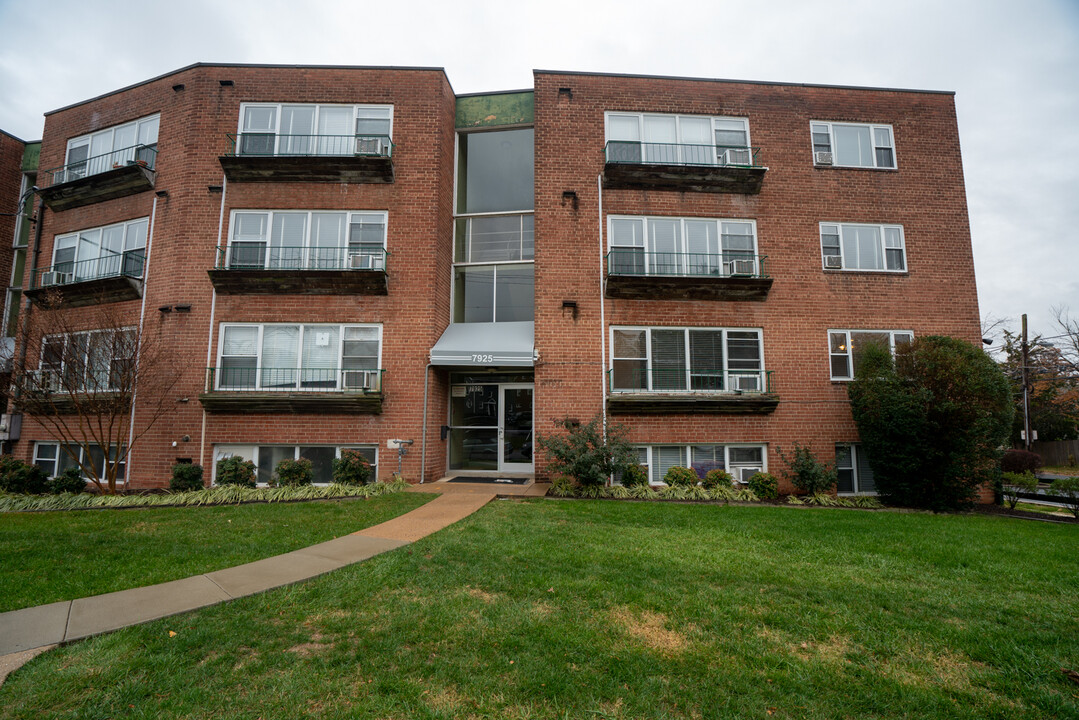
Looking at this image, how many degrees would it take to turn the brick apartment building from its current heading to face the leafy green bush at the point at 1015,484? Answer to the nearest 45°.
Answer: approximately 90° to its left

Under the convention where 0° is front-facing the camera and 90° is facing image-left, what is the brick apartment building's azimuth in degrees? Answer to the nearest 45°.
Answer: approximately 0°

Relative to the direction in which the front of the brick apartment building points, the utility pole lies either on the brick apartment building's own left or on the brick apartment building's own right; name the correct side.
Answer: on the brick apartment building's own left

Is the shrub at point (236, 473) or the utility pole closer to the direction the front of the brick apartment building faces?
the shrub

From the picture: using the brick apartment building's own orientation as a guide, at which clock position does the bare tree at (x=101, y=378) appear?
The bare tree is roughly at 3 o'clock from the brick apartment building.

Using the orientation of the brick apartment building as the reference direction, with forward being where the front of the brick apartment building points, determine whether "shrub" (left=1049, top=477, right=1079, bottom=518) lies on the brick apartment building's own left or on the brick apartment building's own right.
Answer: on the brick apartment building's own left
